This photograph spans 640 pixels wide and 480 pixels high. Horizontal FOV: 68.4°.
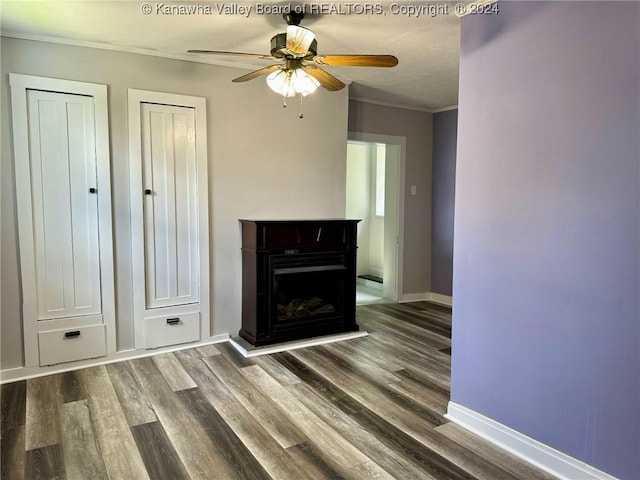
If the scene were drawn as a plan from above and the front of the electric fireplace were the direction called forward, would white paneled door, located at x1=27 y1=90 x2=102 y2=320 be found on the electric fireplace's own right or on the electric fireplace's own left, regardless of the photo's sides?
on the electric fireplace's own right

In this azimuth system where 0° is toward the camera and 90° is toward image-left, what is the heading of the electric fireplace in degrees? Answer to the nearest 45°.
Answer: approximately 315°

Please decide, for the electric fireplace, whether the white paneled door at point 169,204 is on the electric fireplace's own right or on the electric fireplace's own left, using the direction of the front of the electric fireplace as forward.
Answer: on the electric fireplace's own right

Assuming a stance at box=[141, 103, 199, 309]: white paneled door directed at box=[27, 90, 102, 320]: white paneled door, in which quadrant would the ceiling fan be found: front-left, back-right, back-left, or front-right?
back-left
